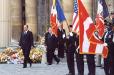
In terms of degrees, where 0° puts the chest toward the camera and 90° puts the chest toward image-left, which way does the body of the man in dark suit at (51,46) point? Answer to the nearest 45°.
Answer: approximately 45°

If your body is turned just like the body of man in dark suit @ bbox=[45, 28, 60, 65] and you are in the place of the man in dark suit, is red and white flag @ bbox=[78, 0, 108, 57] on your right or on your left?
on your left

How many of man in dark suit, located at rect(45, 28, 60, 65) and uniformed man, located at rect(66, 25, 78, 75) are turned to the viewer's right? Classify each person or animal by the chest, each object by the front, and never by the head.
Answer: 0

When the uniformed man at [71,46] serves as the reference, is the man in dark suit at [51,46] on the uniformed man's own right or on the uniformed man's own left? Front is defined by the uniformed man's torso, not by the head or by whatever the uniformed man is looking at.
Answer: on the uniformed man's own right

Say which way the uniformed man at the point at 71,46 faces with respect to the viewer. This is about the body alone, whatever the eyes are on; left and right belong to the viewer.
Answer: facing the viewer and to the left of the viewer
